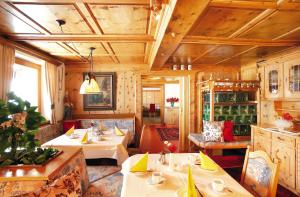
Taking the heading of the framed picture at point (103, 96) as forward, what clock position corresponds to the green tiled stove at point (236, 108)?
The green tiled stove is roughly at 10 o'clock from the framed picture.

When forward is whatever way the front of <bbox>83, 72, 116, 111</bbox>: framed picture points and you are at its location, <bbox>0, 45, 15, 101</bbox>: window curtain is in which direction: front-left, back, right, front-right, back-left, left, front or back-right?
front-right

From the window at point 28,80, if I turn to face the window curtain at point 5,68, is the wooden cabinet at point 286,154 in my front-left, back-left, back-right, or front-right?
front-left

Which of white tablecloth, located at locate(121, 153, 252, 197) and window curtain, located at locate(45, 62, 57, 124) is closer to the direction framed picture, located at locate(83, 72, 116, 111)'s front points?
the white tablecloth

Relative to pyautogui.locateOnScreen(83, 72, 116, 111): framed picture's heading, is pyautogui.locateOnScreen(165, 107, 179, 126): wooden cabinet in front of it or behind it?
behind

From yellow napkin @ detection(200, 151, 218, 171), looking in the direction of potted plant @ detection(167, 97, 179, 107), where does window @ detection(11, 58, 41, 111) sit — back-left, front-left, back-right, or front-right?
front-left

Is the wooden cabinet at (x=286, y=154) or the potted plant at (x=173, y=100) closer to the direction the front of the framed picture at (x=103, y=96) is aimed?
the wooden cabinet

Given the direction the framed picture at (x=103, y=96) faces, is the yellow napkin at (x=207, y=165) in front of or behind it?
in front

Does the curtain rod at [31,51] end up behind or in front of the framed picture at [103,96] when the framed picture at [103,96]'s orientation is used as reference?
in front

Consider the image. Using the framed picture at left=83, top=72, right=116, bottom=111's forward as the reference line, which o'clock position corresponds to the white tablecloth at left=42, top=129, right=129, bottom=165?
The white tablecloth is roughly at 12 o'clock from the framed picture.

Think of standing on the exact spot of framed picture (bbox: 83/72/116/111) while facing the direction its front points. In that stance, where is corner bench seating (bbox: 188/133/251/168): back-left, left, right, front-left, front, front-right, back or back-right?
front-left

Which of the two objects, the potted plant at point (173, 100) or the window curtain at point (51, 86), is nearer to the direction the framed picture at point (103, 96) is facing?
the window curtain

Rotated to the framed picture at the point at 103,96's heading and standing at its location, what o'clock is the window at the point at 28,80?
The window is roughly at 2 o'clock from the framed picture.

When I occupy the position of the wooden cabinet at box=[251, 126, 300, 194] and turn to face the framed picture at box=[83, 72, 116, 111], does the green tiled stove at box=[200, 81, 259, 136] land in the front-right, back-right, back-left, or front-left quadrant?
front-right

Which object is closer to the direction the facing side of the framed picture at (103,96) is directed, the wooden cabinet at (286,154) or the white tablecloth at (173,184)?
the white tablecloth

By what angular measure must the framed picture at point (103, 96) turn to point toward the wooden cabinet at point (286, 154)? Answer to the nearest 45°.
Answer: approximately 45° to its left

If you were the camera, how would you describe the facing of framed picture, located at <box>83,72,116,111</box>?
facing the viewer

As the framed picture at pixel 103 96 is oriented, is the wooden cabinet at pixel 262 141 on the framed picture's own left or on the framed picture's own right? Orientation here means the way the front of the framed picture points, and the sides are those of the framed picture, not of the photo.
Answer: on the framed picture's own left

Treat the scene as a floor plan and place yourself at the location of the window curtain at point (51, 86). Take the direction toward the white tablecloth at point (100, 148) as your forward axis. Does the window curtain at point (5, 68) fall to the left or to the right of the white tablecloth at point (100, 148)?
right
